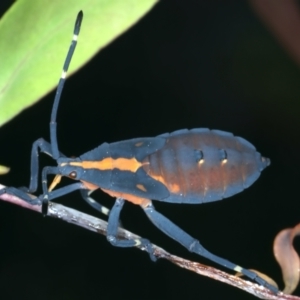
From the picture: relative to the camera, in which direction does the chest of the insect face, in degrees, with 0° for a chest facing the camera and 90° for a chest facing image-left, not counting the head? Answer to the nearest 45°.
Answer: approximately 90°
